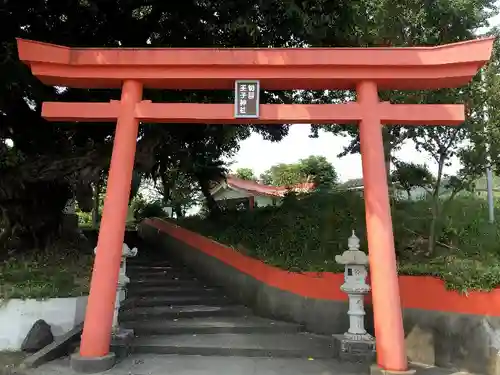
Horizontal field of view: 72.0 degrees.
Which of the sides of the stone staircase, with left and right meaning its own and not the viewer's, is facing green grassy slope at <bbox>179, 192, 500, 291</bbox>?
left

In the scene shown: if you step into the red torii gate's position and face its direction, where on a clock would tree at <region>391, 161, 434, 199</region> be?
The tree is roughly at 8 o'clock from the red torii gate.

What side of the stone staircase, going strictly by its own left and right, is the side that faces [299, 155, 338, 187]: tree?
back

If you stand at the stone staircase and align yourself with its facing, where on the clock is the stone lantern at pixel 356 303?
The stone lantern is roughly at 10 o'clock from the stone staircase.

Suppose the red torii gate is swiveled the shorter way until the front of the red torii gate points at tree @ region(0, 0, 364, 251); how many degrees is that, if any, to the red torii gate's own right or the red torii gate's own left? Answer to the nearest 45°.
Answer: approximately 135° to the red torii gate's own right

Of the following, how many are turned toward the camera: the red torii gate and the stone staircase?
2

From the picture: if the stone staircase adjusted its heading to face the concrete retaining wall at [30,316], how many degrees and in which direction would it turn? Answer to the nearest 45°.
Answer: approximately 90° to its right

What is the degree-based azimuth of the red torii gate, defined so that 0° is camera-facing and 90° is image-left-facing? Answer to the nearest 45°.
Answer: approximately 0°
